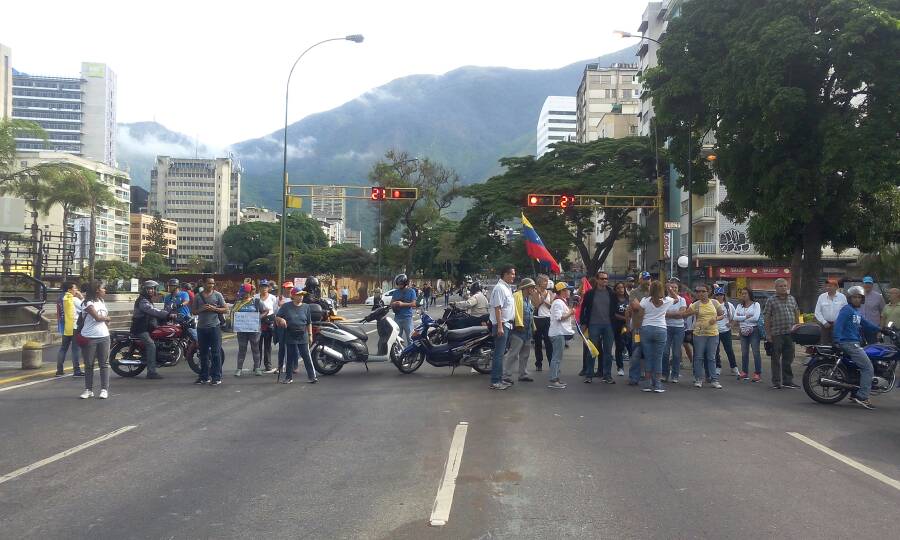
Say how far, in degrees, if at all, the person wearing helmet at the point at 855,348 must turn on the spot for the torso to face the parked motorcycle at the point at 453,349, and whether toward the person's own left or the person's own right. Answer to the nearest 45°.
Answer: approximately 135° to the person's own right

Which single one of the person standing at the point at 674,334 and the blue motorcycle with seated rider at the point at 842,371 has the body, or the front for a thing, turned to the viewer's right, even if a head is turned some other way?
the blue motorcycle with seated rider

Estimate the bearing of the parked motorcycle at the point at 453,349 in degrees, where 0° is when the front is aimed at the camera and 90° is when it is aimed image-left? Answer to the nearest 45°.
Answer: approximately 90°

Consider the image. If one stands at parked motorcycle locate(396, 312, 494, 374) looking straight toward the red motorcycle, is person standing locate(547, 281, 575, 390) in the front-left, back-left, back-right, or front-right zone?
back-left
